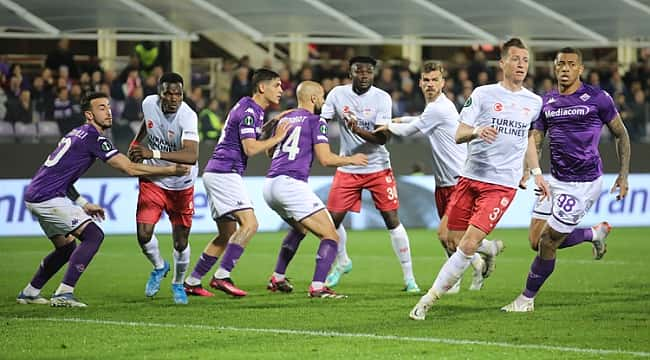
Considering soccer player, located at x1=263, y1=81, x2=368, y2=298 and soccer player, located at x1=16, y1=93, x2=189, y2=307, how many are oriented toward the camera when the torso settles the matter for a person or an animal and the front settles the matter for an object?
0

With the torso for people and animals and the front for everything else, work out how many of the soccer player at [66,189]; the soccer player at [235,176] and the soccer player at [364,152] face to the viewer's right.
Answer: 2

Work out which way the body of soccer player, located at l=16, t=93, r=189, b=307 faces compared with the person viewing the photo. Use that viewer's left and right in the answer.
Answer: facing to the right of the viewer

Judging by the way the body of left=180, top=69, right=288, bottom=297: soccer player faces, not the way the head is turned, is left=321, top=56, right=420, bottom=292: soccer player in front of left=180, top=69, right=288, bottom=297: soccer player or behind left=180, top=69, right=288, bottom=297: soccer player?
in front

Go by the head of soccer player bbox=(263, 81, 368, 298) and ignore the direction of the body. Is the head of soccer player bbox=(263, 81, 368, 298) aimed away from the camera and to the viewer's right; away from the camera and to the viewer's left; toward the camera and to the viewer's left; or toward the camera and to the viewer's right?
away from the camera and to the viewer's right

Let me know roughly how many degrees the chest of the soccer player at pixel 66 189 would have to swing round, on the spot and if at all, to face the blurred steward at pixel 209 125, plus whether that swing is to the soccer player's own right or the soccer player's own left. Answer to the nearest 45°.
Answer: approximately 90° to the soccer player's own left

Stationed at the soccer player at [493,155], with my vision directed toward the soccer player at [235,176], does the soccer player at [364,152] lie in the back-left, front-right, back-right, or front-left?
front-right

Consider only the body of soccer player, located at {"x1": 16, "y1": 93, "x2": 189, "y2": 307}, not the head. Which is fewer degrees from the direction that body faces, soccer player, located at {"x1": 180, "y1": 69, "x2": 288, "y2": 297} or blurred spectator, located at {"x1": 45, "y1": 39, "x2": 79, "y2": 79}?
the soccer player

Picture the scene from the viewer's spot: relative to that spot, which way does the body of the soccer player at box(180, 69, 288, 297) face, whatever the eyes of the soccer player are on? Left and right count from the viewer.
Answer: facing to the right of the viewer

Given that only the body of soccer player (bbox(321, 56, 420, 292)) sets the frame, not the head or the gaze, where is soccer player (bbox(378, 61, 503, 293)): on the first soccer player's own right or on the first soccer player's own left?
on the first soccer player's own left

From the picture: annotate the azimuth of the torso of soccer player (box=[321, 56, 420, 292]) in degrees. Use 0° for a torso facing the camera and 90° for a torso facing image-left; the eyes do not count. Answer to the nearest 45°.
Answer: approximately 0°

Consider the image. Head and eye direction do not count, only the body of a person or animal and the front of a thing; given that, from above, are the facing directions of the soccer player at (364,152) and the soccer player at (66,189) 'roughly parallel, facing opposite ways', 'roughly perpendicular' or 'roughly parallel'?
roughly perpendicular
